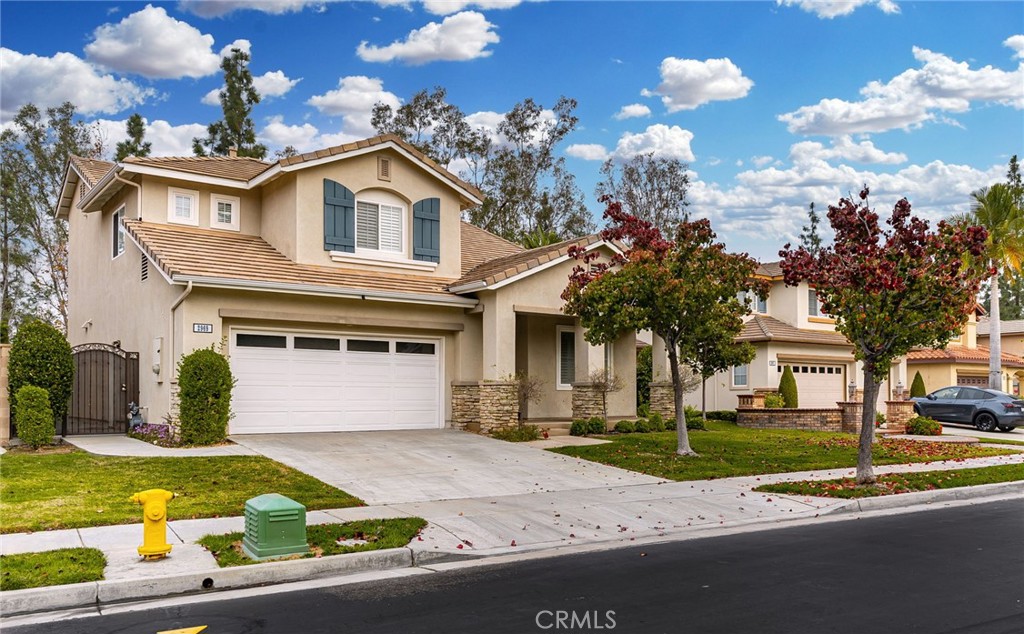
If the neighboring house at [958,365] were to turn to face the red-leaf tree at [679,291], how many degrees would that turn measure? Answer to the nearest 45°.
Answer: approximately 45° to its right

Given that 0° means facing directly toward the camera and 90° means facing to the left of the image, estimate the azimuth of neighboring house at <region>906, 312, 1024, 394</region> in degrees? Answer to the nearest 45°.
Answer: approximately 315°

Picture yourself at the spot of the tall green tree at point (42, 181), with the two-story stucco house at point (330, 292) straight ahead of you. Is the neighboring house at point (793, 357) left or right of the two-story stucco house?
left

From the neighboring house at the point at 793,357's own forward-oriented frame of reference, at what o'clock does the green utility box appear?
The green utility box is roughly at 2 o'clock from the neighboring house.

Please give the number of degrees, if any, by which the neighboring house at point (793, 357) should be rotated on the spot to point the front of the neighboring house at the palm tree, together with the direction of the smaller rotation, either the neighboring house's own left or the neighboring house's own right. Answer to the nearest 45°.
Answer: approximately 90° to the neighboring house's own left

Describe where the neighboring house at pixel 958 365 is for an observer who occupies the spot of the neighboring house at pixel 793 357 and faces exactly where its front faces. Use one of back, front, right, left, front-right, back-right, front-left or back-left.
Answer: left

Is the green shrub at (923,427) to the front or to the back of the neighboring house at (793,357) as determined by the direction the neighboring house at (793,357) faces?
to the front

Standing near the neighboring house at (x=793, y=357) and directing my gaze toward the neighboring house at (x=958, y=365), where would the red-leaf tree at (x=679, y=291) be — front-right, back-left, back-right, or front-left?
back-right

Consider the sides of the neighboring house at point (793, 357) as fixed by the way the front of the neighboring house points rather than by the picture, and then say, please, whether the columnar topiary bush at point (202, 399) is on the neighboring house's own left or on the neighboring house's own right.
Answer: on the neighboring house's own right

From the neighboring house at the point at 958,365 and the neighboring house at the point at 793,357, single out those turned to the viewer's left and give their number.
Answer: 0

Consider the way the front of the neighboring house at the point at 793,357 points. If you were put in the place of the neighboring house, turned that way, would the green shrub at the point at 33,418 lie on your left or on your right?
on your right

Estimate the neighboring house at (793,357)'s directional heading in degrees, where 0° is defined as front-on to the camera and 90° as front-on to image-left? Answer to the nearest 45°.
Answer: approximately 315°

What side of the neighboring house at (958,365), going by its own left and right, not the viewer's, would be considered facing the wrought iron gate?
right

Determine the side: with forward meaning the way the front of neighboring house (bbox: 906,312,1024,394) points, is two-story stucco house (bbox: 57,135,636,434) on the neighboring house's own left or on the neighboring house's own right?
on the neighboring house's own right
